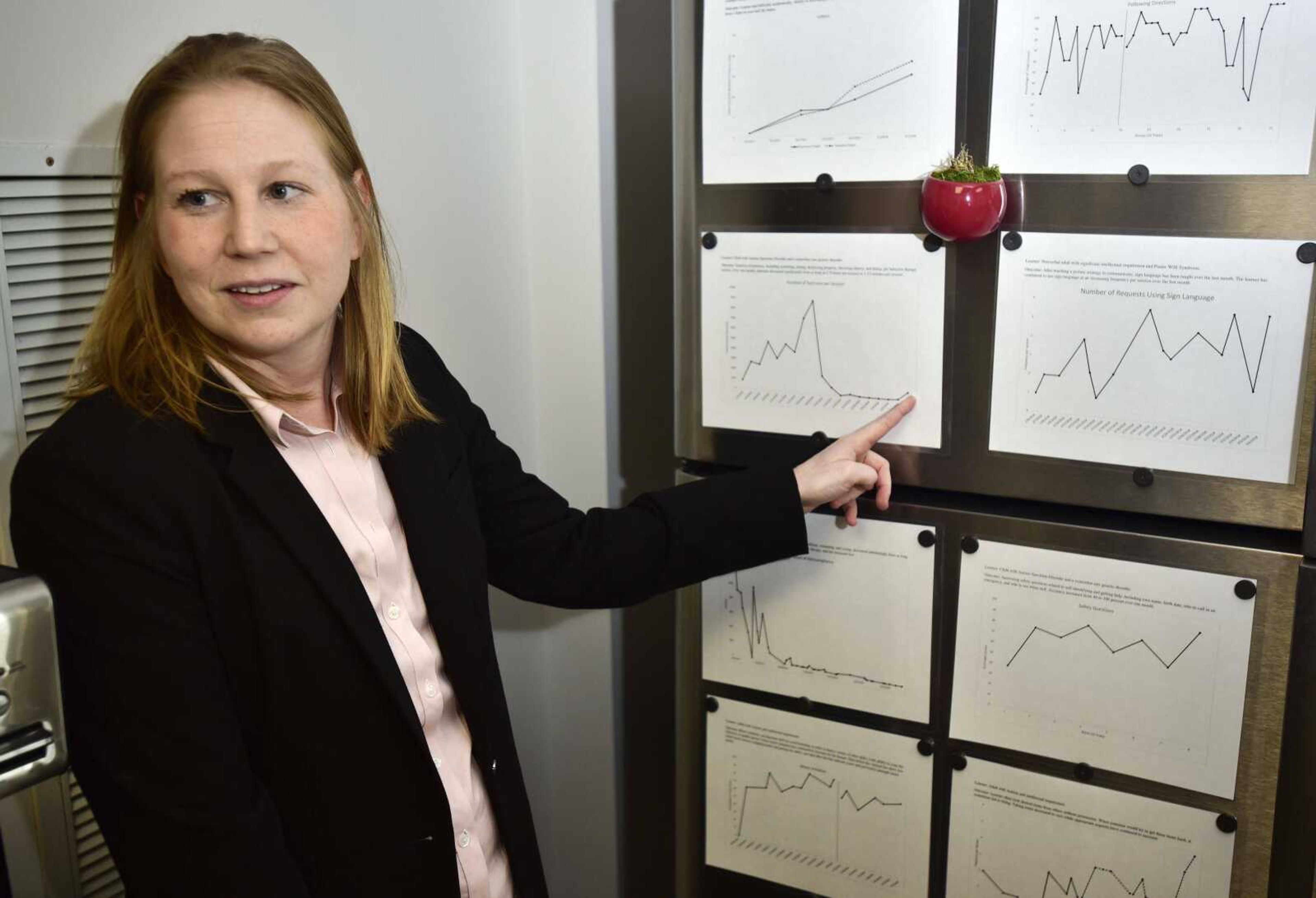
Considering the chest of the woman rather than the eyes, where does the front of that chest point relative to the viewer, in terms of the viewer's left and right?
facing the viewer and to the right of the viewer

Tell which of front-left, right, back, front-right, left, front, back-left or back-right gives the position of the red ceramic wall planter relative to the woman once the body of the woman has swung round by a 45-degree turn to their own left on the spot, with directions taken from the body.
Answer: front
